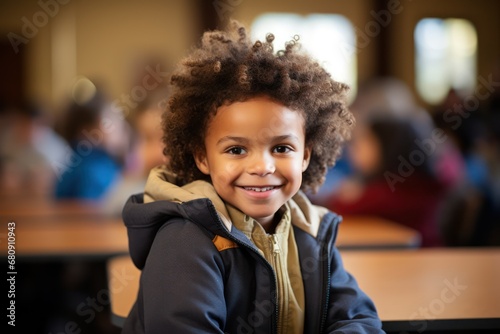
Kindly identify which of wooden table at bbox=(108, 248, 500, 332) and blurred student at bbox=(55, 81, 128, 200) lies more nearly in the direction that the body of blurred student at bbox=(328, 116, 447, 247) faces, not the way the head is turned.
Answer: the blurred student

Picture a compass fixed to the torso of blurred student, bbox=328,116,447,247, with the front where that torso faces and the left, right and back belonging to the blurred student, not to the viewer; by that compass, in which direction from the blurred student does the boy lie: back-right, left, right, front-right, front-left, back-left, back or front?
left

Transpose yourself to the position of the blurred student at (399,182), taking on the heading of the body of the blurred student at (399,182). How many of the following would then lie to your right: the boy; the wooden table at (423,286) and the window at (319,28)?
1

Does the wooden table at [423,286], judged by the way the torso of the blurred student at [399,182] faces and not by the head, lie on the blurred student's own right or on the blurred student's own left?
on the blurred student's own left

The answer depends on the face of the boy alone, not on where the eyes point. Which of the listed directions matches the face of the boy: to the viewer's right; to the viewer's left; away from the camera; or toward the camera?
toward the camera

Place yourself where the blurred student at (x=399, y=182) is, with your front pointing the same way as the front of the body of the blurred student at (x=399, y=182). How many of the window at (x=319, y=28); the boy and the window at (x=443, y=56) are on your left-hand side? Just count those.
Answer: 1

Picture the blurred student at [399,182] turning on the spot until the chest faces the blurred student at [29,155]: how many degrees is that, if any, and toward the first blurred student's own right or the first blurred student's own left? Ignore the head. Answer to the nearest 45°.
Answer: approximately 45° to the first blurred student's own right

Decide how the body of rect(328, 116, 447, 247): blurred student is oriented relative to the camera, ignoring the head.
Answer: to the viewer's left

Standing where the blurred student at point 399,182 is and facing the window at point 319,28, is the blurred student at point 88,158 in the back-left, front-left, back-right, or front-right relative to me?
front-left

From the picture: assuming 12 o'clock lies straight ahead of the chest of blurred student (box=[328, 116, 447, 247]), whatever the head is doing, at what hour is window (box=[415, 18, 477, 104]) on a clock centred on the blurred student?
The window is roughly at 3 o'clock from the blurred student.

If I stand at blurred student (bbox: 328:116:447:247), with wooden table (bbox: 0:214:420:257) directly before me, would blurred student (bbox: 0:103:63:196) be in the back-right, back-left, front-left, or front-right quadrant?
front-right
